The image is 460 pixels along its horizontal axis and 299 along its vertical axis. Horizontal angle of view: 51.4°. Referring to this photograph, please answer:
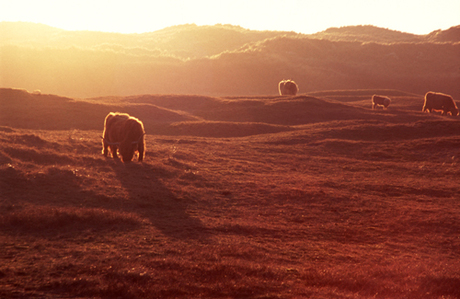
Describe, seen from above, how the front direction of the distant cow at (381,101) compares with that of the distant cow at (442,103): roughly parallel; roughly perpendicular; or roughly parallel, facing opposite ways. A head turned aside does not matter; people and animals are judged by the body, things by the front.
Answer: roughly parallel
